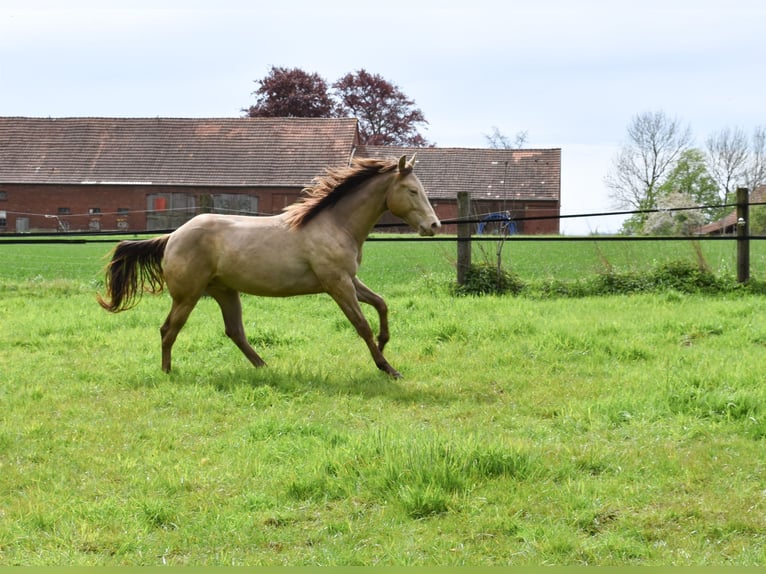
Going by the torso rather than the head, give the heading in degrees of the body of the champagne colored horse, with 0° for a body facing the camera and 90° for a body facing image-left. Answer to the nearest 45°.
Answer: approximately 270°

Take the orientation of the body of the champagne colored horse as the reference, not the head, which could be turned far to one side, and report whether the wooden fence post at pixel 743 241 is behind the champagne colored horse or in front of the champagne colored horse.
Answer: in front

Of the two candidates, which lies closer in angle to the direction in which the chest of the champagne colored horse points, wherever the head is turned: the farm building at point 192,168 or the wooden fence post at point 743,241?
the wooden fence post

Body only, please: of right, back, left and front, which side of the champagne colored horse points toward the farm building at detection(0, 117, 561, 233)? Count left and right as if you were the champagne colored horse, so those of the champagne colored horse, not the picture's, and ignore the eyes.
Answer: left

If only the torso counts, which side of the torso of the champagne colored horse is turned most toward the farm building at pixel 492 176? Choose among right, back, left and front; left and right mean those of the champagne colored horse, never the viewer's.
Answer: left
